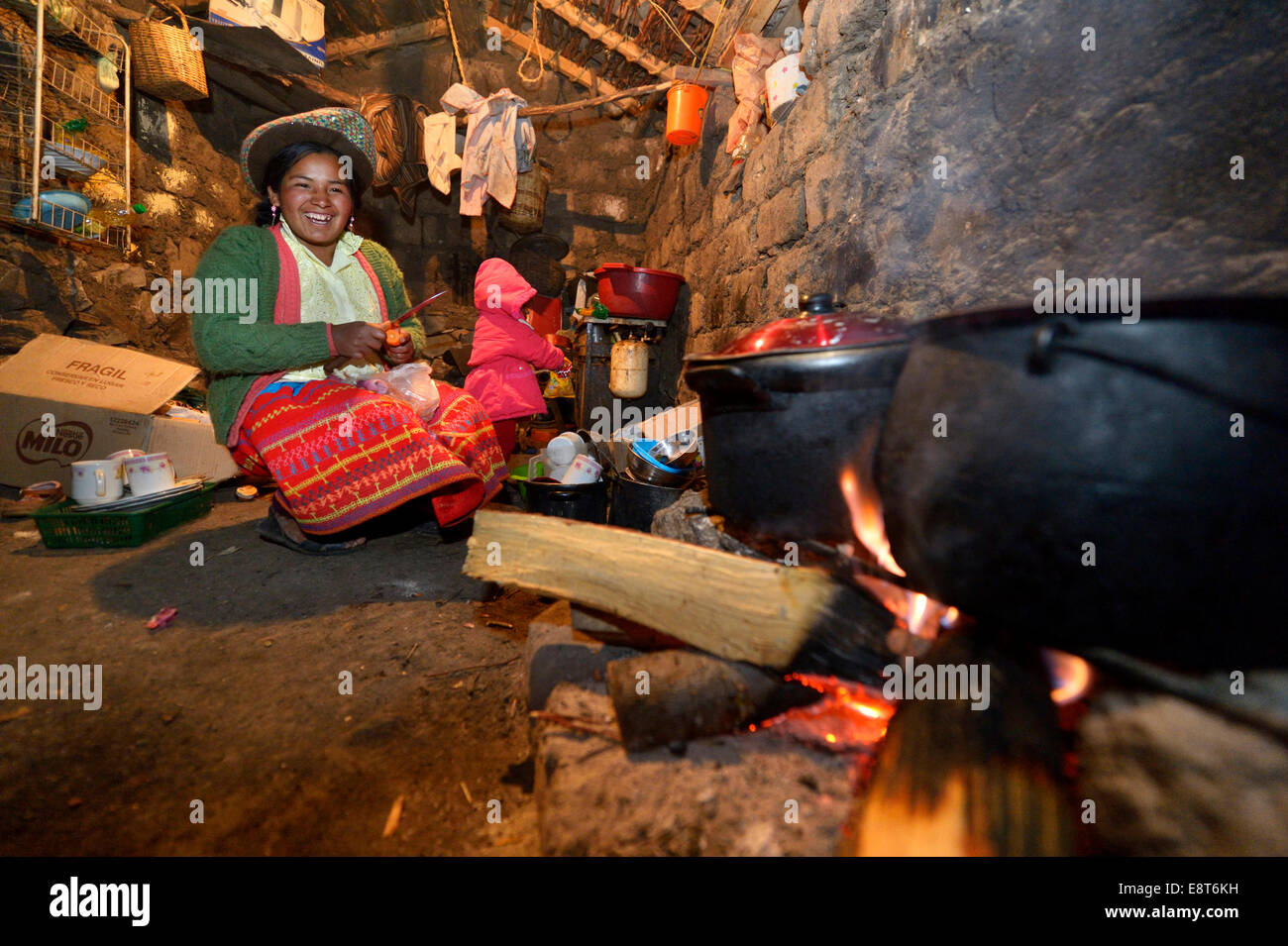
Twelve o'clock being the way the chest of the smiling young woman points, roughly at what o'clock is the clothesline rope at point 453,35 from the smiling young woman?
The clothesline rope is roughly at 8 o'clock from the smiling young woman.

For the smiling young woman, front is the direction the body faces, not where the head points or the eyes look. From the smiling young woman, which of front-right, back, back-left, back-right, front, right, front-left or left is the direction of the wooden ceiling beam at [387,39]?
back-left

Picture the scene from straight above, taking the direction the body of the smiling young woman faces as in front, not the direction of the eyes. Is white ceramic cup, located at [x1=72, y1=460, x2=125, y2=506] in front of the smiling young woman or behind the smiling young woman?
behind

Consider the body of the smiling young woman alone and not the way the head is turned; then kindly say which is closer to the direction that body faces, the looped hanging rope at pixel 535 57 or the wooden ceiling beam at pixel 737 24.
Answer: the wooden ceiling beam

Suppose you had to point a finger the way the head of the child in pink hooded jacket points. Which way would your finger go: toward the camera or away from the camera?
away from the camera

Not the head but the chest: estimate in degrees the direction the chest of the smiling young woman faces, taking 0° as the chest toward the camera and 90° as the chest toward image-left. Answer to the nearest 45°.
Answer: approximately 315°
